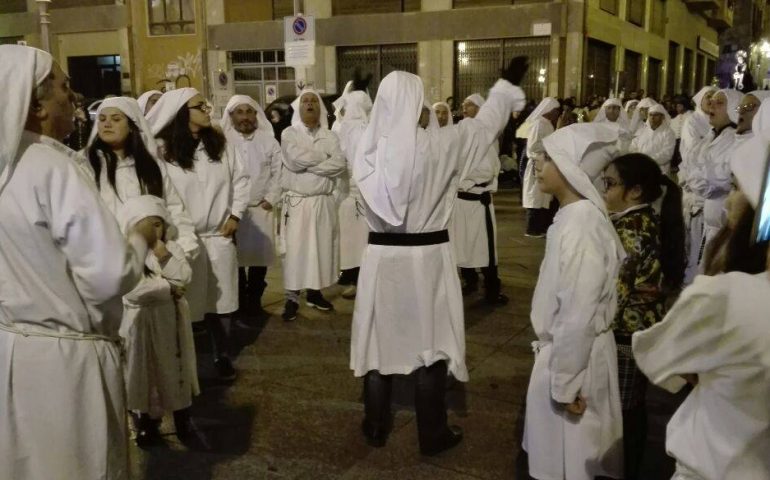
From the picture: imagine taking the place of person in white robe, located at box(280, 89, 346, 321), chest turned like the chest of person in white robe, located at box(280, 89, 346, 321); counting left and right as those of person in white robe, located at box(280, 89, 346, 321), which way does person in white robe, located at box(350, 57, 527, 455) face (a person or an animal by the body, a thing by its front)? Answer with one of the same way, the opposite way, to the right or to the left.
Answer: the opposite way

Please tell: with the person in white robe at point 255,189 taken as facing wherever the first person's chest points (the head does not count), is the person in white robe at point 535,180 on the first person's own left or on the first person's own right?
on the first person's own left

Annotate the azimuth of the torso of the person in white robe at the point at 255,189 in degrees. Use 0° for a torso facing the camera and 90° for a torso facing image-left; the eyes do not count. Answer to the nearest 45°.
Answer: approximately 0°

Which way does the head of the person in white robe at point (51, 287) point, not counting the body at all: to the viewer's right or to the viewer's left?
to the viewer's right

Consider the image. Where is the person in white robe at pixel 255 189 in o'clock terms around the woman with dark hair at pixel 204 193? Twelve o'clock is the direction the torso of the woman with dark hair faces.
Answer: The person in white robe is roughly at 8 o'clock from the woman with dark hair.

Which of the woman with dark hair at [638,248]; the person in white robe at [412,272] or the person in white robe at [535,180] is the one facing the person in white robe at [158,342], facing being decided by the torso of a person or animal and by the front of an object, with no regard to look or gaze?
the woman with dark hair

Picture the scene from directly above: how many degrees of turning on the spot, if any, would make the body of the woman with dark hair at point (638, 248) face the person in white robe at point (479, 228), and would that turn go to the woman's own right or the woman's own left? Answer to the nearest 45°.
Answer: approximately 45° to the woman's own right

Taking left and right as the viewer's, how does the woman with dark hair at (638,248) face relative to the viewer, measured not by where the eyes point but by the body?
facing to the left of the viewer

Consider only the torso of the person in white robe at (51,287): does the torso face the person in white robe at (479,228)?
yes
